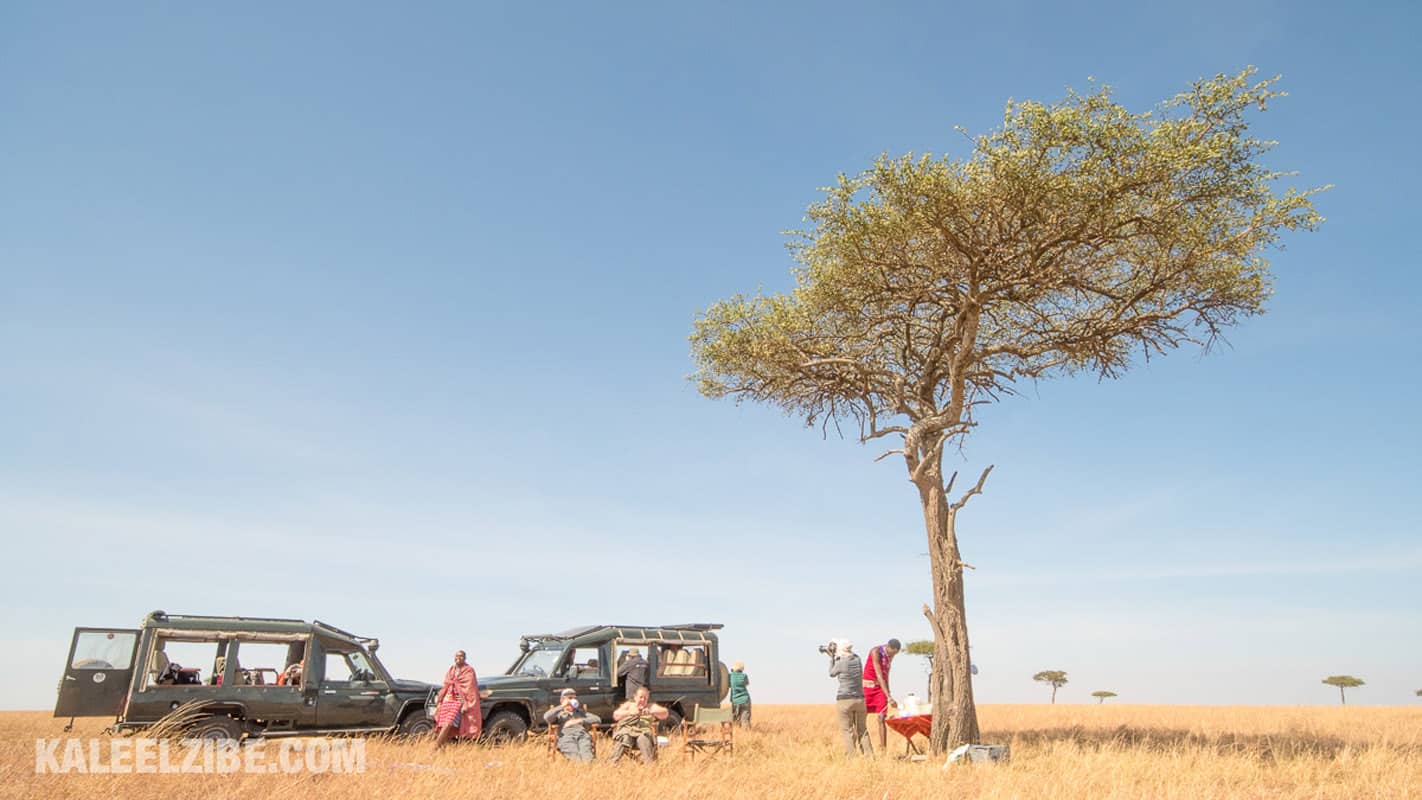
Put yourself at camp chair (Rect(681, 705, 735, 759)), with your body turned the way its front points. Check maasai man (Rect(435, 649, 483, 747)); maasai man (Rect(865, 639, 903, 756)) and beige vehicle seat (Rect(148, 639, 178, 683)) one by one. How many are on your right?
2

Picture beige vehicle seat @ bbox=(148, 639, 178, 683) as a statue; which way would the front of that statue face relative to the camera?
to the viewer's right

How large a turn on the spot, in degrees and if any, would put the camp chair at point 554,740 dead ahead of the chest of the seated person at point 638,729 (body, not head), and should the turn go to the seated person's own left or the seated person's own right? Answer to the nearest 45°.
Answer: approximately 90° to the seated person's own right

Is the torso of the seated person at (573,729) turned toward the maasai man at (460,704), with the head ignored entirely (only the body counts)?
no

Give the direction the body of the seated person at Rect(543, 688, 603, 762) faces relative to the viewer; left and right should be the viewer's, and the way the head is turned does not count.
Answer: facing the viewer

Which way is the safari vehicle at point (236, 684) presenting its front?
to the viewer's right

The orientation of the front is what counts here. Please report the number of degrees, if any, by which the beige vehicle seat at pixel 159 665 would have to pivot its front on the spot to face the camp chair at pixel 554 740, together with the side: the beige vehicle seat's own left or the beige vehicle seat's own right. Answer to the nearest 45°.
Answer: approximately 45° to the beige vehicle seat's own right

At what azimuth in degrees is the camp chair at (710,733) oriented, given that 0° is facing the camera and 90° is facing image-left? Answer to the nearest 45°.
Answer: approximately 0°

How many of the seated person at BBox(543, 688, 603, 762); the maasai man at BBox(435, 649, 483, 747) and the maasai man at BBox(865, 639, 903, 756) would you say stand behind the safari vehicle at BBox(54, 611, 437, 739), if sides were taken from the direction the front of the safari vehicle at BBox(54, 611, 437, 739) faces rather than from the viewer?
0

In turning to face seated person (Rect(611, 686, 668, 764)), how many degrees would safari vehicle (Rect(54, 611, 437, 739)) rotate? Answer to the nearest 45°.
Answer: approximately 45° to its right

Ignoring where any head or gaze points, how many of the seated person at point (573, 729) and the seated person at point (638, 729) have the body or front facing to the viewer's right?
0

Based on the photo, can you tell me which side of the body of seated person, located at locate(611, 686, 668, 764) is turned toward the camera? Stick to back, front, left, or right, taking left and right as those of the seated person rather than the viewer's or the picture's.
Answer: front

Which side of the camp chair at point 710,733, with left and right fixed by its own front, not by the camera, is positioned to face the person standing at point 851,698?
left

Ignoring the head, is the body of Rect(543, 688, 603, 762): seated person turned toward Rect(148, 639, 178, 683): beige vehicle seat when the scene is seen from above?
no

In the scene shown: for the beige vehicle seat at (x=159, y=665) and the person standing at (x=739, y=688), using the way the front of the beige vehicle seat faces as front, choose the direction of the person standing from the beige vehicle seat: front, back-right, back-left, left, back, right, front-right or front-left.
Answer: front

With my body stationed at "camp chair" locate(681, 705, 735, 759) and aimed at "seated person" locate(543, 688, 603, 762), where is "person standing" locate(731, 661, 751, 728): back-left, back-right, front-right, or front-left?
back-right

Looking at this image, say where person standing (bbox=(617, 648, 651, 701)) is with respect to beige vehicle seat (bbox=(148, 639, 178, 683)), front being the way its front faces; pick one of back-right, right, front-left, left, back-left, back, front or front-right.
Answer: front
